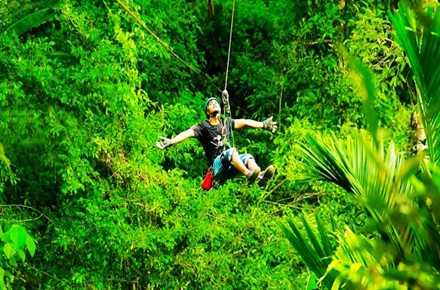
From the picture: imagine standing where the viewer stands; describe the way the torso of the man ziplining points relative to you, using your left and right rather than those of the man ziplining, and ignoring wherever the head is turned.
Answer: facing the viewer and to the right of the viewer
